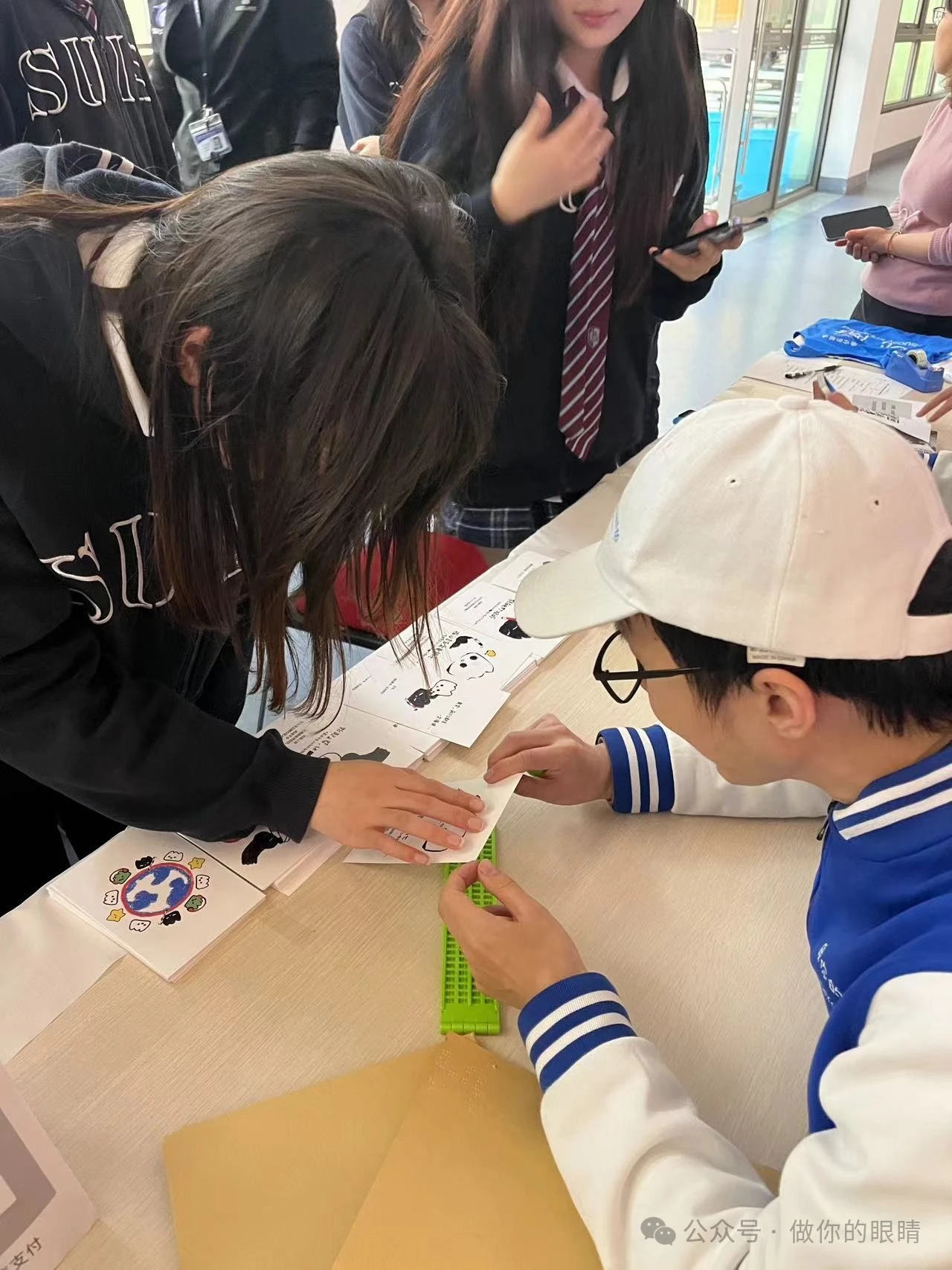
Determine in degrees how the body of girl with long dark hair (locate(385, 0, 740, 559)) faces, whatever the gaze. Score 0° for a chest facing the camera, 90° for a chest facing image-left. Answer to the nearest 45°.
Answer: approximately 0°

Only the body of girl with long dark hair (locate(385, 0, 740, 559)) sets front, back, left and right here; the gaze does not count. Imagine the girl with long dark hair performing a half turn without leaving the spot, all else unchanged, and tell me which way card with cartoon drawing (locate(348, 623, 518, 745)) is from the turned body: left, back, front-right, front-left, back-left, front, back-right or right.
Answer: back

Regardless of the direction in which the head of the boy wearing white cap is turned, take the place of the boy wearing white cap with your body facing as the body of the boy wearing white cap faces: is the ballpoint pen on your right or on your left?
on your right

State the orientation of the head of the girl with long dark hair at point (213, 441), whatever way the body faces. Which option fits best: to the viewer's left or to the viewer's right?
to the viewer's right

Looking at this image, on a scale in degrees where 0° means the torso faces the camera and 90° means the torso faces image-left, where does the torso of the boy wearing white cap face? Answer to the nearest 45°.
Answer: approximately 90°

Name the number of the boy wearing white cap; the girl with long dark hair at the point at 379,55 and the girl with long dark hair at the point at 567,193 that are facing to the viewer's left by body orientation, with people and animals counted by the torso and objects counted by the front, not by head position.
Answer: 1

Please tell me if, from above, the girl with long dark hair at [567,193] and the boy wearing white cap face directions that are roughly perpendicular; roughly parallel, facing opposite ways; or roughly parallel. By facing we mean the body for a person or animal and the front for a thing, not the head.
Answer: roughly perpendicular

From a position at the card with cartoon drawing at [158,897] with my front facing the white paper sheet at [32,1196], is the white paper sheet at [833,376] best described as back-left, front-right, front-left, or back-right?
back-left

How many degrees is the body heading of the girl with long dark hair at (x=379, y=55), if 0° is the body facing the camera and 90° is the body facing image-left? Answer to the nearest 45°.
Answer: approximately 315°
